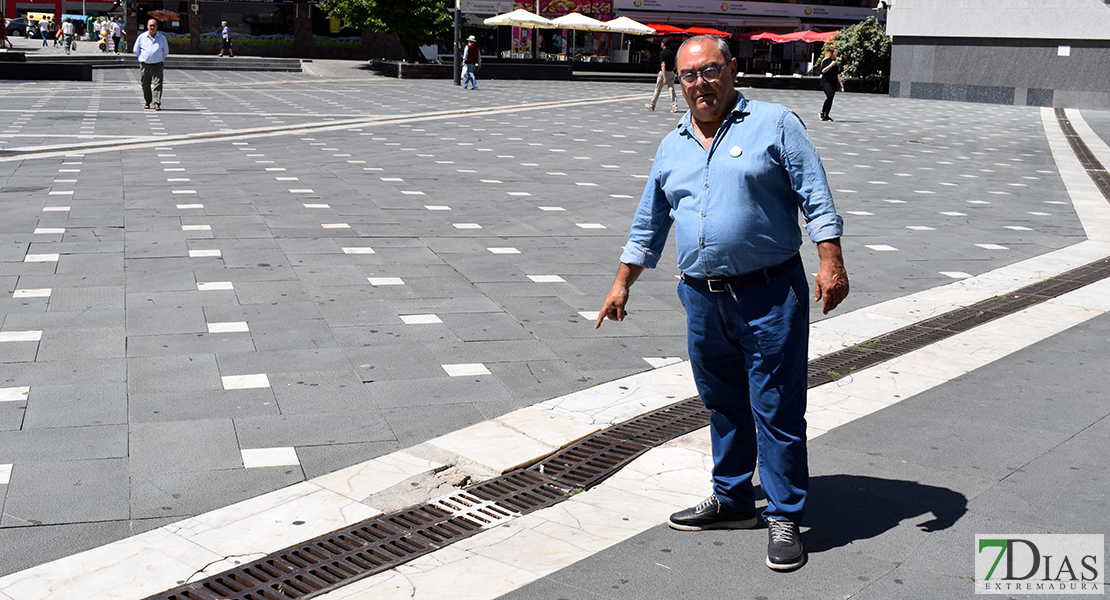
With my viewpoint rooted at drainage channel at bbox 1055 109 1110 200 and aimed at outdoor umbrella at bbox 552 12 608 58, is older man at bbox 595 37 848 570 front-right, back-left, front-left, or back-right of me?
back-left

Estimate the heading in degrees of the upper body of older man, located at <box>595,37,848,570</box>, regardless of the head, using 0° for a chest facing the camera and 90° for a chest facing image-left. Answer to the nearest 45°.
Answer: approximately 45°

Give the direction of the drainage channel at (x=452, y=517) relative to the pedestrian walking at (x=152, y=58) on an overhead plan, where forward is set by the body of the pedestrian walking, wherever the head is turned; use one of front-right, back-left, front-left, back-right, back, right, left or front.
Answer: front

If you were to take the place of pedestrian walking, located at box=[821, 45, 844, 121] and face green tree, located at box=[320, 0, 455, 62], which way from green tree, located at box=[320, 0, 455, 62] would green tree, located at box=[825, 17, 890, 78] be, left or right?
right

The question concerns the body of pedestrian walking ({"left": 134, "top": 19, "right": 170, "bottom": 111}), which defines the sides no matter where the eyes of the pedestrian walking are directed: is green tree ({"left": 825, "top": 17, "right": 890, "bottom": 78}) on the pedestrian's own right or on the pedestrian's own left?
on the pedestrian's own left

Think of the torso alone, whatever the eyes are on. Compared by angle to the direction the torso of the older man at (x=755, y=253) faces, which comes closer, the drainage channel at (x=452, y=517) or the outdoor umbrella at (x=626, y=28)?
the drainage channel

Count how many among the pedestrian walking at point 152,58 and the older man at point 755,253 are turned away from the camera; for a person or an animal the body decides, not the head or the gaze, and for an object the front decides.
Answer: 0

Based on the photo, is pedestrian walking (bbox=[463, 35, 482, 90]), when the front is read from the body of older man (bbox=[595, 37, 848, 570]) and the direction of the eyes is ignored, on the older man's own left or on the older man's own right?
on the older man's own right

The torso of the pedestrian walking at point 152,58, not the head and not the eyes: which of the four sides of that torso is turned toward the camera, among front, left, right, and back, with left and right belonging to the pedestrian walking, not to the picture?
front

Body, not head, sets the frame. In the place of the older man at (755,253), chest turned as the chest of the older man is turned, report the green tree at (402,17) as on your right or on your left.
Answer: on your right
